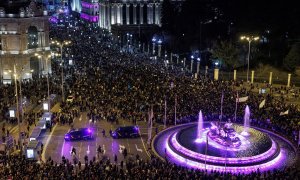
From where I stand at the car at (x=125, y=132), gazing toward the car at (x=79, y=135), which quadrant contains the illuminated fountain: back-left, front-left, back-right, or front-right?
back-left

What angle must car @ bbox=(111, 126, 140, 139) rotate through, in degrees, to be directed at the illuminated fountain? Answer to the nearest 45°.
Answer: approximately 135° to its left

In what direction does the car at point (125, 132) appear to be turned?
to the viewer's left

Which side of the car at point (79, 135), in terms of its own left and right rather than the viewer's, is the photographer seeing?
left

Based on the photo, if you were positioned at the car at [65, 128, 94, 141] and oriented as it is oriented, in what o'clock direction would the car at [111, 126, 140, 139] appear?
the car at [111, 126, 140, 139] is roughly at 6 o'clock from the car at [65, 128, 94, 141].

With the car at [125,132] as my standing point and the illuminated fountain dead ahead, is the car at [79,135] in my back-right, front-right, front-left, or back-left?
back-right

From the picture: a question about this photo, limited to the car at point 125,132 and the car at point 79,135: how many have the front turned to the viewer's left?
2

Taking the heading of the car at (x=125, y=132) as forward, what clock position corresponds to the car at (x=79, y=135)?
the car at (x=79, y=135) is roughly at 12 o'clock from the car at (x=125, y=132).
